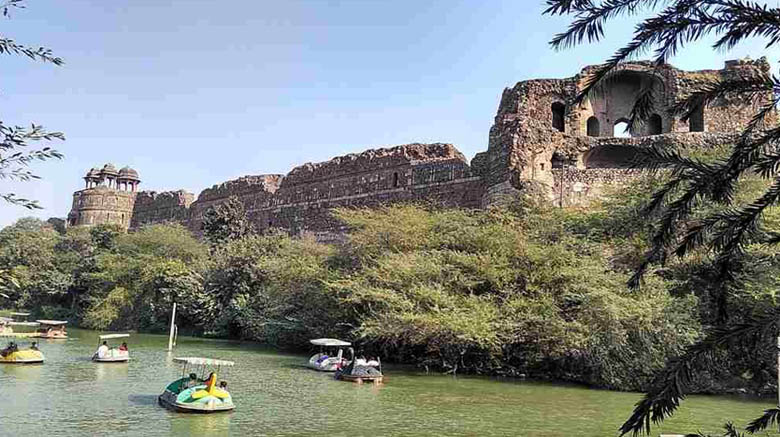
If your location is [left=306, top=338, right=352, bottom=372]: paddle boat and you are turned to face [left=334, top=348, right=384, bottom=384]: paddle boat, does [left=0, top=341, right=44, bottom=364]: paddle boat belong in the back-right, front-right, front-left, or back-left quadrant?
back-right

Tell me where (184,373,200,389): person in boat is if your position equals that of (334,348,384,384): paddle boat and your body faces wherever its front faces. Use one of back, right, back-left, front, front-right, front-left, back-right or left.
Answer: front-left

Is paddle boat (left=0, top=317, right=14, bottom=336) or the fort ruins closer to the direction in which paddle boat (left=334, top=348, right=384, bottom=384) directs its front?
the paddle boat

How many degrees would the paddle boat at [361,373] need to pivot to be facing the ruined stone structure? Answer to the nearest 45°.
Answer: approximately 45° to its right

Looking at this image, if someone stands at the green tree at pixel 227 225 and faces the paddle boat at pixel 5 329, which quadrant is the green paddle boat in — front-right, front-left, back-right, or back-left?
front-left

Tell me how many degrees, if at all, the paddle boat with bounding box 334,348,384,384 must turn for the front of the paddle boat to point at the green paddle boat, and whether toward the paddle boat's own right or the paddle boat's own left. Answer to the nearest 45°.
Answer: approximately 45° to the paddle boat's own left

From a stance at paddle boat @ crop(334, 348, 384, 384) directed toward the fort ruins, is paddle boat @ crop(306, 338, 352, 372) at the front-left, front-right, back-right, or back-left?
front-left

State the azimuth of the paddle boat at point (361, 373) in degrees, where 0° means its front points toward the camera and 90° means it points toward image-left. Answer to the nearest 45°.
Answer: approximately 90°

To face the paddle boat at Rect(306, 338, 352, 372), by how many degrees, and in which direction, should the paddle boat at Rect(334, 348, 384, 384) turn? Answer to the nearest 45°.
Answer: approximately 45° to its right

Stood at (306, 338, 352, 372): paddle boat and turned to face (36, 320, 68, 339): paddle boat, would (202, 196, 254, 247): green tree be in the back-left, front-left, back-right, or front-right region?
front-right
